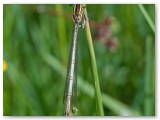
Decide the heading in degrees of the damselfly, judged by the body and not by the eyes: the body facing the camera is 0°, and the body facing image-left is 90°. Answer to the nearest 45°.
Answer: approximately 180°
